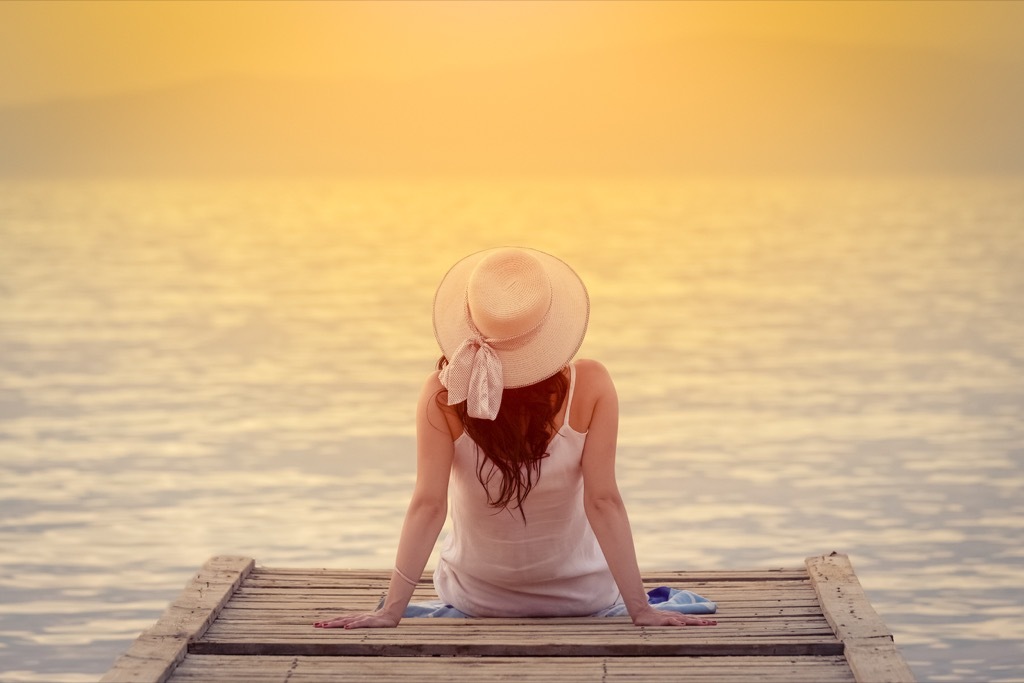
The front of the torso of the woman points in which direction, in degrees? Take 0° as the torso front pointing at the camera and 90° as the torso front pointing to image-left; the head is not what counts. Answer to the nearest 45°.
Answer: approximately 180°

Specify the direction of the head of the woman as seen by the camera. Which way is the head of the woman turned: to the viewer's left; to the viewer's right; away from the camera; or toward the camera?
away from the camera
